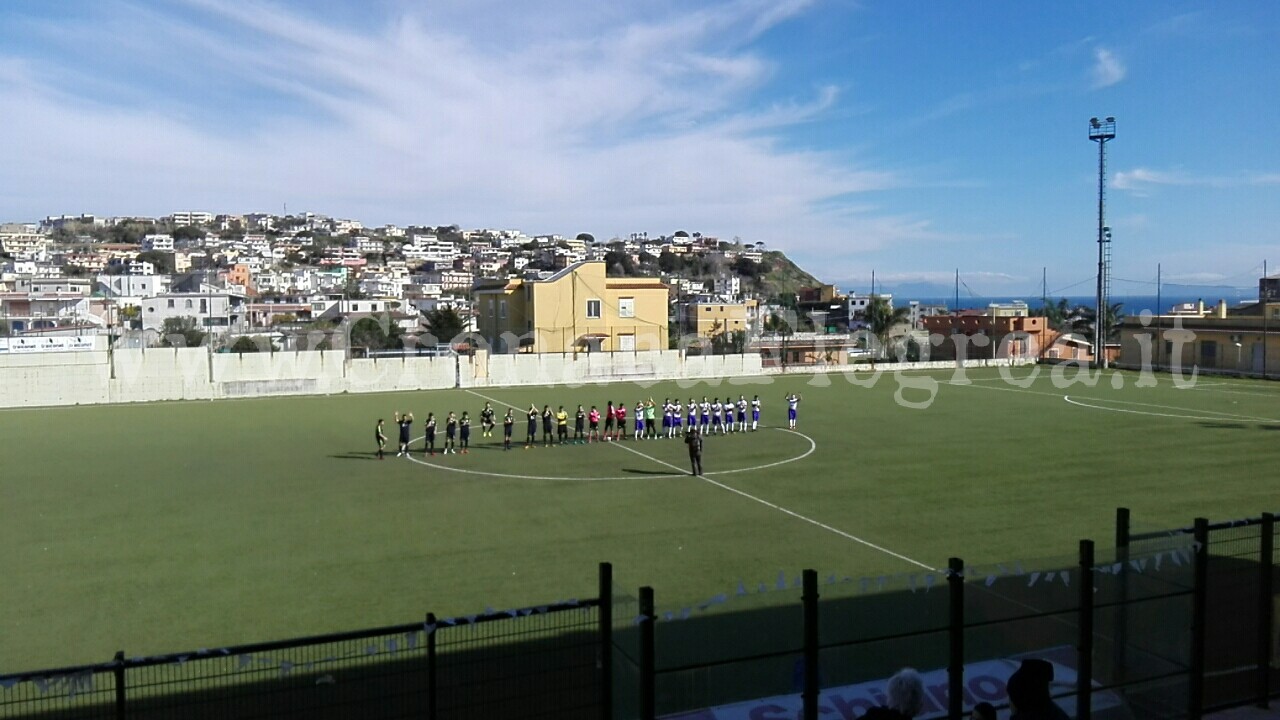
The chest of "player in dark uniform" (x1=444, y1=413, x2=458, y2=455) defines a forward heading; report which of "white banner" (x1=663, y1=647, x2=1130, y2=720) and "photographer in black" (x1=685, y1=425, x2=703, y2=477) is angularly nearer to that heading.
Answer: the white banner

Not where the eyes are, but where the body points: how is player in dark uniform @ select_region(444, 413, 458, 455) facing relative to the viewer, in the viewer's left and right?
facing the viewer

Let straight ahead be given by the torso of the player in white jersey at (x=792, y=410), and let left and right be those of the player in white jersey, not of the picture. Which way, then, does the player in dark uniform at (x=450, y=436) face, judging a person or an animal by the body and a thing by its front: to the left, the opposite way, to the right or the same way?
the same way

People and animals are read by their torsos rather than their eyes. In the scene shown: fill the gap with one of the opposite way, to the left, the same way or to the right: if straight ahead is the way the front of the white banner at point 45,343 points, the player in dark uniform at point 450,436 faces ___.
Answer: the same way

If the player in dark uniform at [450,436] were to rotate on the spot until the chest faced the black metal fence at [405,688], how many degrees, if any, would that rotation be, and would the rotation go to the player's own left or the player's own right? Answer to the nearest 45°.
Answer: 0° — they already face it

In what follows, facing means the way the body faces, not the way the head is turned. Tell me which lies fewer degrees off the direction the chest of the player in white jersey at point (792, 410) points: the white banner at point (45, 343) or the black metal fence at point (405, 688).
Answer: the black metal fence

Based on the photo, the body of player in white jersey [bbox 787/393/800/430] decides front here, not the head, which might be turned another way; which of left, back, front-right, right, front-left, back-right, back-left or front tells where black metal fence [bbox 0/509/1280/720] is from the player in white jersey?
front

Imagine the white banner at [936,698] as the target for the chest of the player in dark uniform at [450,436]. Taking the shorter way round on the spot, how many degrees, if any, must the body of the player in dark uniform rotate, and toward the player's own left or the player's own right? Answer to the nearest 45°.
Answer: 0° — they already face it

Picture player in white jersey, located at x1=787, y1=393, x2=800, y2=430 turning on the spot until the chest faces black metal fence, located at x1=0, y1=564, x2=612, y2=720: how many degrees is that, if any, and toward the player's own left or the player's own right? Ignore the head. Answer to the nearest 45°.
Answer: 0° — they already face it

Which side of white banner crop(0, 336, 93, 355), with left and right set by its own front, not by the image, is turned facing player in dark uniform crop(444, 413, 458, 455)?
front

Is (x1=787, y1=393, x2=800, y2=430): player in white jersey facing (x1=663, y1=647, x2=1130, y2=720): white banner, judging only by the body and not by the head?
yes

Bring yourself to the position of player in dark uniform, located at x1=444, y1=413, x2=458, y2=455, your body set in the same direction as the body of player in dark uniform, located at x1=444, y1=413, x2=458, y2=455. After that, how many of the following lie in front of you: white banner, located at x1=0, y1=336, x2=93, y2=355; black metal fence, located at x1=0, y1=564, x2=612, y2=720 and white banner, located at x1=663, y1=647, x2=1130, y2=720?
2

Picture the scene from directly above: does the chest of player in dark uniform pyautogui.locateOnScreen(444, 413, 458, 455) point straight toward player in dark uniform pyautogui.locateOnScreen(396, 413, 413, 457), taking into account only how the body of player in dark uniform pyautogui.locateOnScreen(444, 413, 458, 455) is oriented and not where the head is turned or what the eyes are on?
no

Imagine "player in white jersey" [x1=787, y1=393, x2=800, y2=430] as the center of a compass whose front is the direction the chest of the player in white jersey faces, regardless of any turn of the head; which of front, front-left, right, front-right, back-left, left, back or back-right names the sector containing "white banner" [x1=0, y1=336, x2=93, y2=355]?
right

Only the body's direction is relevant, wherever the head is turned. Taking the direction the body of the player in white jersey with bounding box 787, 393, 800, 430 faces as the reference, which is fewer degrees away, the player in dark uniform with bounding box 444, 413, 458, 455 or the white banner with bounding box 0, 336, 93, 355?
the player in dark uniform
